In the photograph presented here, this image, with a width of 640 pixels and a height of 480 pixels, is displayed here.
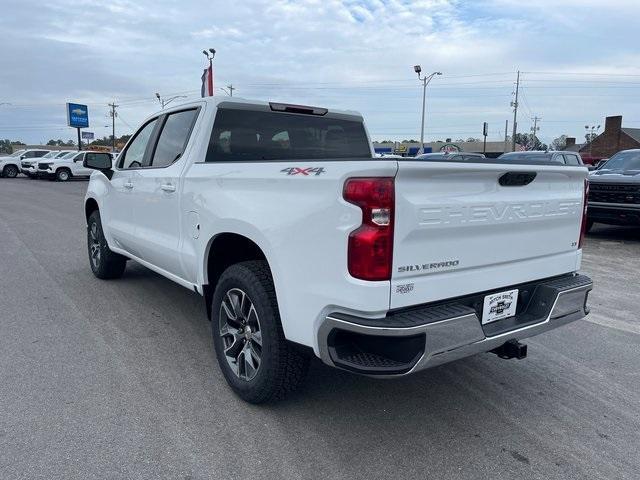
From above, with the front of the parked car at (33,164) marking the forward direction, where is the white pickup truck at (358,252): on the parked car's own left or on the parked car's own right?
on the parked car's own left

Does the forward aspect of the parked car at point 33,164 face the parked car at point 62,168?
no

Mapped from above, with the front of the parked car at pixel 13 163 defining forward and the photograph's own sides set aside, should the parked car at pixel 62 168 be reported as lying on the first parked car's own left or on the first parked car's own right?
on the first parked car's own left

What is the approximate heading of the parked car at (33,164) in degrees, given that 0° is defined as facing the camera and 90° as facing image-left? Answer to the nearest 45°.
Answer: approximately 45°

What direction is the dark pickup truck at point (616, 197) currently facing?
toward the camera

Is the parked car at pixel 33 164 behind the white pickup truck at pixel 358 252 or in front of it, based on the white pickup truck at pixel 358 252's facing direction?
in front

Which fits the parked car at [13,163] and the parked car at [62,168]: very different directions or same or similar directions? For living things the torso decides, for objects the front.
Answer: same or similar directions

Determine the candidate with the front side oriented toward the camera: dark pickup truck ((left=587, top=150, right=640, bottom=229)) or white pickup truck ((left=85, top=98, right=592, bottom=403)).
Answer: the dark pickup truck

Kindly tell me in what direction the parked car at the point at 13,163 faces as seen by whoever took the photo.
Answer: facing the viewer and to the left of the viewer

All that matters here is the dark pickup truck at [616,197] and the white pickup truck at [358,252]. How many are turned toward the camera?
1

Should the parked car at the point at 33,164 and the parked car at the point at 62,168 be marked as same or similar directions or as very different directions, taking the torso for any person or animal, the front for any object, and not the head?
same or similar directions
